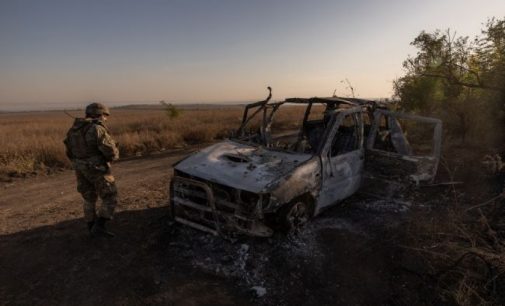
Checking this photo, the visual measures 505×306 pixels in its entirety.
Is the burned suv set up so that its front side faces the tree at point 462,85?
no

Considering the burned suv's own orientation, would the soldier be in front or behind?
in front

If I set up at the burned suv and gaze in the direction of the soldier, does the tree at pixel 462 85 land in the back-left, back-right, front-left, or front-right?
back-right

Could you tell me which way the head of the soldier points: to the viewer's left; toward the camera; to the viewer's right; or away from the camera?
to the viewer's right

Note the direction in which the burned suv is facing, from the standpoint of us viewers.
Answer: facing the viewer and to the left of the viewer

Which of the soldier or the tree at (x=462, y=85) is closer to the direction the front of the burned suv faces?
the soldier
